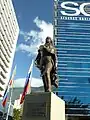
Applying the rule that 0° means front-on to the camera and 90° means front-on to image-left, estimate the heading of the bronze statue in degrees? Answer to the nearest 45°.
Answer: approximately 0°
